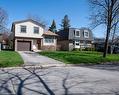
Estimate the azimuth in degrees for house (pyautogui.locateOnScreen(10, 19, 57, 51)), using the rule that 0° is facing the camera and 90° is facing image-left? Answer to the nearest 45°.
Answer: approximately 0°
